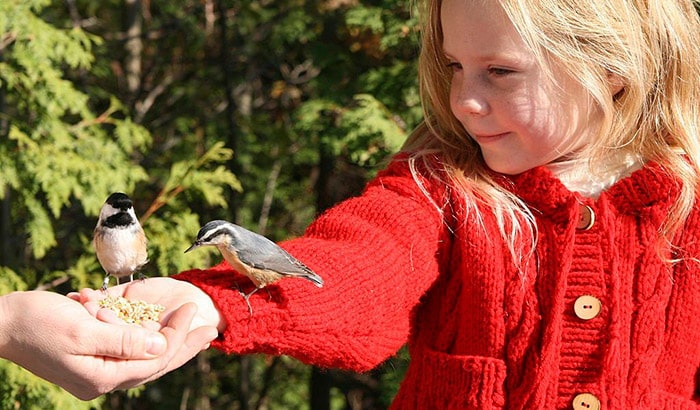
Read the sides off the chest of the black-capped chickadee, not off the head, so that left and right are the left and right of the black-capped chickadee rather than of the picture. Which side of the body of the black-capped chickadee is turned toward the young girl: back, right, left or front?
left

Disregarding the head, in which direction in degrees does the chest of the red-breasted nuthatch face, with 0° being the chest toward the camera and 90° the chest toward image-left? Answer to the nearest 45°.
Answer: approximately 90°

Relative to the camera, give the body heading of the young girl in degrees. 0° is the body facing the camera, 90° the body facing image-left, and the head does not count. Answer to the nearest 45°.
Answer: approximately 0°

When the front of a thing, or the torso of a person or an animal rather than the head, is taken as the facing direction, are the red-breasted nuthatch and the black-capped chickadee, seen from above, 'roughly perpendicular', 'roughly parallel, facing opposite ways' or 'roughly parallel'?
roughly perpendicular

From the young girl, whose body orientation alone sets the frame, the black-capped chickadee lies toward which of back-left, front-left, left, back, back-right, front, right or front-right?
right

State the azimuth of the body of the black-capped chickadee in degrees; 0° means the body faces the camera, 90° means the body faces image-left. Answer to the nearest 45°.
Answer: approximately 0°
